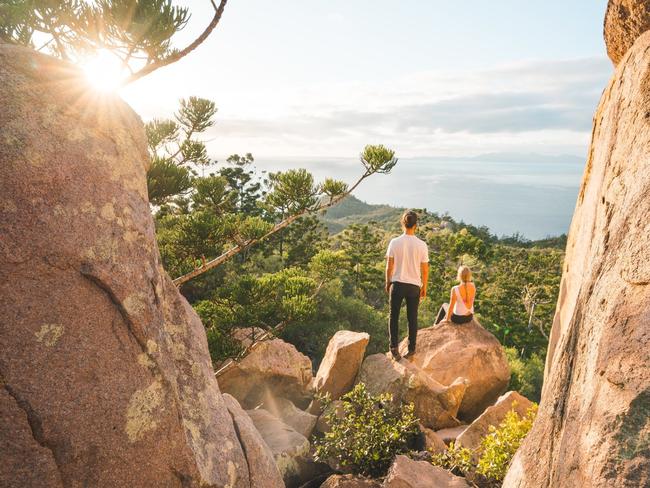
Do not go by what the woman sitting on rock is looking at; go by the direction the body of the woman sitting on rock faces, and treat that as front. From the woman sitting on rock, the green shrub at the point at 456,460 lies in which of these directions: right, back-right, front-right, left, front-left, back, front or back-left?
back-left

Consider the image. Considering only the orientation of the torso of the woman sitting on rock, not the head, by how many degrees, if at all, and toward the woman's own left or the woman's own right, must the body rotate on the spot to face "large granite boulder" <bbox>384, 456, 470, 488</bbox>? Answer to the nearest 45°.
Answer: approximately 135° to the woman's own left

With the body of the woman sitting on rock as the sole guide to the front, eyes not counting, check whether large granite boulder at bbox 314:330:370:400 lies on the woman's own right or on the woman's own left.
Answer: on the woman's own left

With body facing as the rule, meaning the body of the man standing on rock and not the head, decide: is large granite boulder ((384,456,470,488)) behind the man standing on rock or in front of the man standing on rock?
behind

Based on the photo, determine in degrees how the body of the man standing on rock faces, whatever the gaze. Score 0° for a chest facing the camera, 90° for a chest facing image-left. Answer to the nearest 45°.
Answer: approximately 180°

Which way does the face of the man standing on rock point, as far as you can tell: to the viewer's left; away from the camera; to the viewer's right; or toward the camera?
away from the camera

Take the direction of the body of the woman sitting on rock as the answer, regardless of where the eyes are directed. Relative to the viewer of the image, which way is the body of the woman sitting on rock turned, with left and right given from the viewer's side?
facing away from the viewer and to the left of the viewer

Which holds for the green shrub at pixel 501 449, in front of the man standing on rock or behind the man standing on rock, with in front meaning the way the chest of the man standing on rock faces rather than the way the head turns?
behind

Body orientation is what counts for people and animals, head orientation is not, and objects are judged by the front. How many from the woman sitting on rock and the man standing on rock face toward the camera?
0
